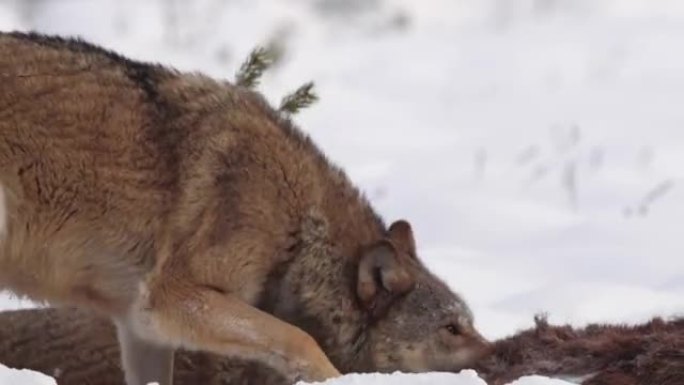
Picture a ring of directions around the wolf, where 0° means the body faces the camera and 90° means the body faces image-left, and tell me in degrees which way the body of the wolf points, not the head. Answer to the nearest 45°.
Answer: approximately 270°
